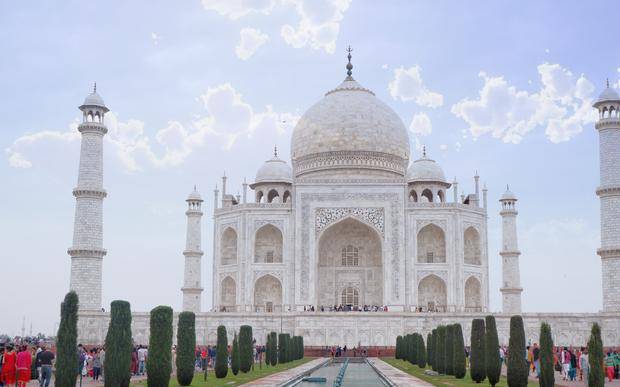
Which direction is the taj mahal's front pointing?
toward the camera

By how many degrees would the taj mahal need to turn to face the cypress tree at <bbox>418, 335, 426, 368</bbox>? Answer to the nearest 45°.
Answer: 0° — it already faces it

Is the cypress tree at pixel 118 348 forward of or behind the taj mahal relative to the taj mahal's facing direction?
forward

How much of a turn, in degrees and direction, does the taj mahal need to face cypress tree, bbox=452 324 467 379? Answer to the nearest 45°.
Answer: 0° — it already faces it

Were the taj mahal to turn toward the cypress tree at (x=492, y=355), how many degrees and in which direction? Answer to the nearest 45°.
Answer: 0° — it already faces it

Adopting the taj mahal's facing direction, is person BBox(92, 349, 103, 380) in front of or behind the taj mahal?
in front
